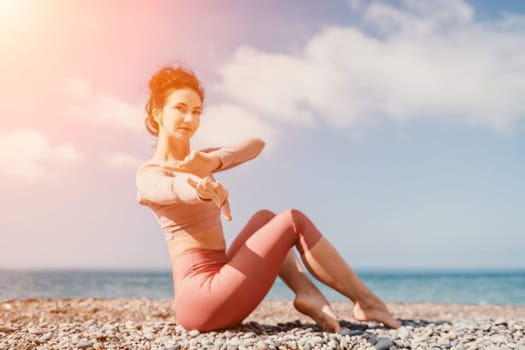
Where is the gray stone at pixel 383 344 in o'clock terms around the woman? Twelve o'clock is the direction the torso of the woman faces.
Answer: The gray stone is roughly at 11 o'clock from the woman.

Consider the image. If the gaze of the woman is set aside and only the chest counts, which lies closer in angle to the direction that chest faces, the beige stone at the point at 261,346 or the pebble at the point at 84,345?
the beige stone

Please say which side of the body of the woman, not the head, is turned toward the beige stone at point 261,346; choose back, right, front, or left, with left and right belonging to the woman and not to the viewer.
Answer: front

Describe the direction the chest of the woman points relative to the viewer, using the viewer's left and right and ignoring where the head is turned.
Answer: facing the viewer and to the right of the viewer

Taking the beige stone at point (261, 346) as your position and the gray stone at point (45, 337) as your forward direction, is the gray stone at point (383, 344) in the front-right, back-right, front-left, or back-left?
back-right
